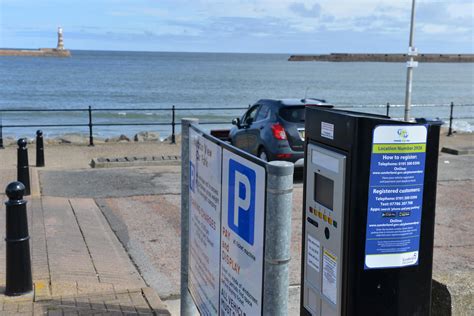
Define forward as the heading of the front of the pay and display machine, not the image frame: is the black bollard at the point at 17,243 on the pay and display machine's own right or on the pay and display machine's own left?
on the pay and display machine's own right

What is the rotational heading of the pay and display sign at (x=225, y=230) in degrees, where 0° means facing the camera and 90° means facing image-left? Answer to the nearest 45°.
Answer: approximately 45°

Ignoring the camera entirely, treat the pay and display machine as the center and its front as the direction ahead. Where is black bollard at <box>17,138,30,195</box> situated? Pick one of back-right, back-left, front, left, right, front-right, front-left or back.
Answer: right

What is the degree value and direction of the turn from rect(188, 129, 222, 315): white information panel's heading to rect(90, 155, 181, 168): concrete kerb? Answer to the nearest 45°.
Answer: approximately 135° to its right

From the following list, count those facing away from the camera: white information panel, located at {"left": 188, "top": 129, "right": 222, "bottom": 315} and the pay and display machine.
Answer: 0

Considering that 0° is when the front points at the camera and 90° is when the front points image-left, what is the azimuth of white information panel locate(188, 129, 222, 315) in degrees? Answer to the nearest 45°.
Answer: approximately 45°

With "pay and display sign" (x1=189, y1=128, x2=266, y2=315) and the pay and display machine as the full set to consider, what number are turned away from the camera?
0

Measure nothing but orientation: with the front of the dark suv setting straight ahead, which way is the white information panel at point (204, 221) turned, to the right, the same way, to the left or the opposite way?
to the left

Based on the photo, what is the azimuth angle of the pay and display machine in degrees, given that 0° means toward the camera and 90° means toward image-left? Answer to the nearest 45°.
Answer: approximately 45°

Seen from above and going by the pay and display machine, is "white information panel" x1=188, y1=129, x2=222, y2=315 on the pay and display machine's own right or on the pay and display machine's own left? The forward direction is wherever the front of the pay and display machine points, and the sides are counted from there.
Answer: on the pay and display machine's own right
